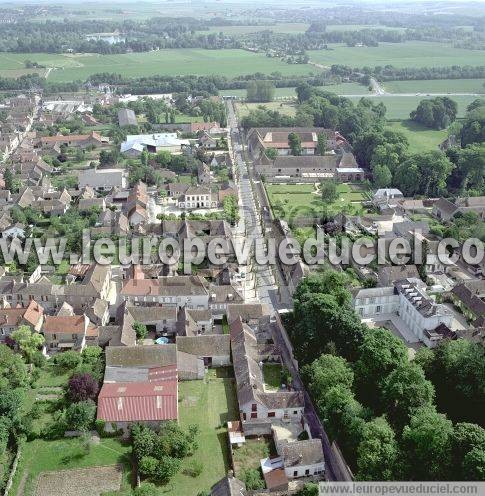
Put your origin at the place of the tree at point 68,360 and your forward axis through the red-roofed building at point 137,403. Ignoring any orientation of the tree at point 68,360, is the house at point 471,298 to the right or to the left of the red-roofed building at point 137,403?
left

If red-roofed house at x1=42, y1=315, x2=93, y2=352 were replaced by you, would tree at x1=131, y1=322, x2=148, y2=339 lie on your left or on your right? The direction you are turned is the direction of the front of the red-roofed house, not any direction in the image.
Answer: on your left

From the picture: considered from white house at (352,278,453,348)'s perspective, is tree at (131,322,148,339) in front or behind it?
in front

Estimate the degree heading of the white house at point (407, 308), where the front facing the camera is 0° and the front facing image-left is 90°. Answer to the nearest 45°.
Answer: approximately 45°

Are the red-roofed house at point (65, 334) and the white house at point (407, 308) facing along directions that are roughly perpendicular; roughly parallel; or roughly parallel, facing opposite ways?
roughly perpendicular

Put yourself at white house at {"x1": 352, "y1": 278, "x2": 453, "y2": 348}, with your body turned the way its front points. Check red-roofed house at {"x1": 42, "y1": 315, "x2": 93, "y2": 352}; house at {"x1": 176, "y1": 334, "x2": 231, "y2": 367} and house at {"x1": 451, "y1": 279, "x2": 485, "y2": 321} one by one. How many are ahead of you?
2

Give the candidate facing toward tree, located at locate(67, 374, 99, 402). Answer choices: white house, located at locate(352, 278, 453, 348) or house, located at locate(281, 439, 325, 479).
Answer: the white house

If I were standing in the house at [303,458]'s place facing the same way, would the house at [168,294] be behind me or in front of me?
behind

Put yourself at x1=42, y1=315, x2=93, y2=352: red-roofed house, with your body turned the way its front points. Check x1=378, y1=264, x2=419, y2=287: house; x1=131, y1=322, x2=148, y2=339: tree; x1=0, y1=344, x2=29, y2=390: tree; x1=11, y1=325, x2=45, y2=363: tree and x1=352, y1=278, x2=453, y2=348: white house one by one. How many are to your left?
3
